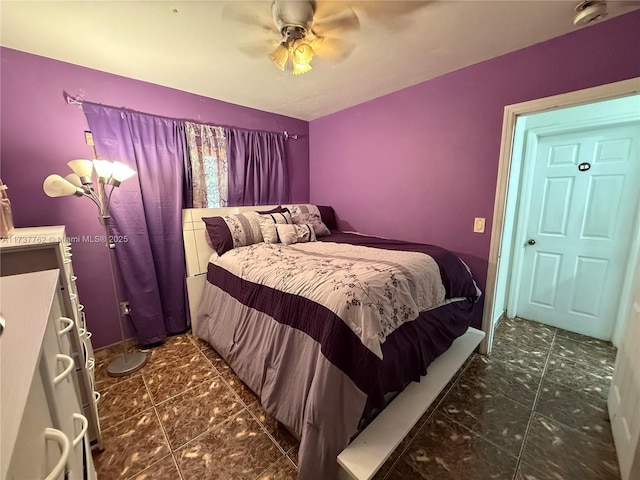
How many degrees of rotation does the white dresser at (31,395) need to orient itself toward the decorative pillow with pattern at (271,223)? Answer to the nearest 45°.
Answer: approximately 45° to its left

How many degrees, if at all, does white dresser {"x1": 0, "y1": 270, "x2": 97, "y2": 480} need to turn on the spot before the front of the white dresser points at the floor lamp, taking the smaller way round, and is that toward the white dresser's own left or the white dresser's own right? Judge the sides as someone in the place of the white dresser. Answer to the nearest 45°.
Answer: approximately 90° to the white dresser's own left

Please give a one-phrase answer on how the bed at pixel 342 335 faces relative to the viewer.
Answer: facing the viewer and to the right of the viewer

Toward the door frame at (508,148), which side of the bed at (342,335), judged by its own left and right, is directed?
left

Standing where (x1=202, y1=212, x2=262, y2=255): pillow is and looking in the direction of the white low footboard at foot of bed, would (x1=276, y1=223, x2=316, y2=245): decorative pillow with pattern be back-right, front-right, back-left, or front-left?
front-left

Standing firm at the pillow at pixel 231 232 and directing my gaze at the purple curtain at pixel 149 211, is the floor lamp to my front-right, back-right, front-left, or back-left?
front-left

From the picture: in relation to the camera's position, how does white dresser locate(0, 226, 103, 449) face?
facing to the right of the viewer

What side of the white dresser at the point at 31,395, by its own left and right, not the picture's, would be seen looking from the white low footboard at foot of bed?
front

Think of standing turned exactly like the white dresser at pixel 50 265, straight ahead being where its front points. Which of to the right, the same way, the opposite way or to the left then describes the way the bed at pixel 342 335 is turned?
to the right

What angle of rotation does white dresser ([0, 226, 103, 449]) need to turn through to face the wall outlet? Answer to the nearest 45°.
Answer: approximately 90° to its left

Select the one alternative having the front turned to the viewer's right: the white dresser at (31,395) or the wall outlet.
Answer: the white dresser

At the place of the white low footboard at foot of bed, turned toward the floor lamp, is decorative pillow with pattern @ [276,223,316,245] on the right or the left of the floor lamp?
right

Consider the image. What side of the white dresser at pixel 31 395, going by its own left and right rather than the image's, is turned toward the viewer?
right

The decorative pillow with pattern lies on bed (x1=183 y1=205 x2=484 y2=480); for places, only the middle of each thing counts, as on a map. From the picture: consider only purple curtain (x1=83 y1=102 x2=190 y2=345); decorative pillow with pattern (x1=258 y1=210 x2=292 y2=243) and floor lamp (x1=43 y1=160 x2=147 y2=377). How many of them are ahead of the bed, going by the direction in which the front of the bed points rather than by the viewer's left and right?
0
